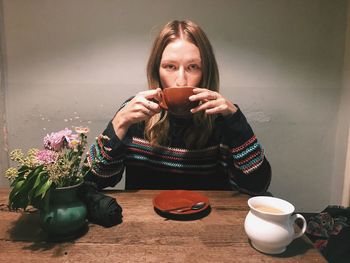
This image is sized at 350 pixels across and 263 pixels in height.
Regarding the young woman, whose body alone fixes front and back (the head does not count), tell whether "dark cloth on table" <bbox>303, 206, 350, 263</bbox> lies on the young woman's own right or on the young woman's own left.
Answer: on the young woman's own left

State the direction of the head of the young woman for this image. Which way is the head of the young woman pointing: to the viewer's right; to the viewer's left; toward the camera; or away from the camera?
toward the camera

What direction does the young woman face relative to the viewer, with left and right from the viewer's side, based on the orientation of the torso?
facing the viewer

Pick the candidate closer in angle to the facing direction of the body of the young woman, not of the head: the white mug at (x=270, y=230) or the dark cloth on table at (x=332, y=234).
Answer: the white mug

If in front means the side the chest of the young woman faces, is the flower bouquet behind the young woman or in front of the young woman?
in front

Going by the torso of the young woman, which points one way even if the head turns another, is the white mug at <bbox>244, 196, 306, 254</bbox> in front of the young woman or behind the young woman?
in front

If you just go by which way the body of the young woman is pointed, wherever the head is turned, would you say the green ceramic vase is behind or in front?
in front
